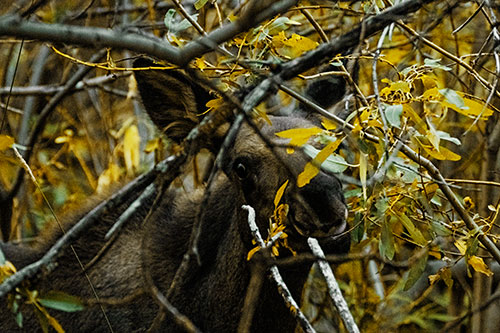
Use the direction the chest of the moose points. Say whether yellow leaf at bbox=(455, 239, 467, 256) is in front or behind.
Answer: in front

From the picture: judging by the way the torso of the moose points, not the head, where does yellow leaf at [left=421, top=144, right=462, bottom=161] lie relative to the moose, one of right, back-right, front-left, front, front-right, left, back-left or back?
front

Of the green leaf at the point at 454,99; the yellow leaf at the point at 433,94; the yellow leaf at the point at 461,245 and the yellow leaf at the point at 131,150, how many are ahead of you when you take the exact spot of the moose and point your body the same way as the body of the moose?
3

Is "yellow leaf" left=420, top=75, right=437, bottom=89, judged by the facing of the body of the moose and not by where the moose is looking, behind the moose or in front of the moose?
in front

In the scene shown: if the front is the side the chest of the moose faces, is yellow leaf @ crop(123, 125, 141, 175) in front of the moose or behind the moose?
behind

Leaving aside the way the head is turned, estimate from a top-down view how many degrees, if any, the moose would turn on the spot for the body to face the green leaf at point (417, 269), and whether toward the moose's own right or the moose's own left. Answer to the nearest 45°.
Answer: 0° — it already faces it

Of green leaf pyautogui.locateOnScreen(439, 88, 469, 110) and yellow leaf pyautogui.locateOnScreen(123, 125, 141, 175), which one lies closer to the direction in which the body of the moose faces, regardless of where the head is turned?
the green leaf

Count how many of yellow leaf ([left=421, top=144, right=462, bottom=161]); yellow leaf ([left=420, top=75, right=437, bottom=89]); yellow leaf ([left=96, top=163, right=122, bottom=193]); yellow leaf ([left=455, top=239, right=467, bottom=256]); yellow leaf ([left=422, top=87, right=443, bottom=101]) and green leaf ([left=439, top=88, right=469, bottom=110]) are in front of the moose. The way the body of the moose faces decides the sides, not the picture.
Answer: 5

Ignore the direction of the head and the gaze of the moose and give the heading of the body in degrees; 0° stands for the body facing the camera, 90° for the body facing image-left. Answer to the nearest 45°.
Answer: approximately 315°

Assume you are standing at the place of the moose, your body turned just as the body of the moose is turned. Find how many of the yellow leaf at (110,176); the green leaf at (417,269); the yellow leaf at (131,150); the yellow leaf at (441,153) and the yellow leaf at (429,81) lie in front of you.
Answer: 3

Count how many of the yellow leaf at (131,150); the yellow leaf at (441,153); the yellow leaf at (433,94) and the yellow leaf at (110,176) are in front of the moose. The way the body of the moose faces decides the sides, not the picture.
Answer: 2

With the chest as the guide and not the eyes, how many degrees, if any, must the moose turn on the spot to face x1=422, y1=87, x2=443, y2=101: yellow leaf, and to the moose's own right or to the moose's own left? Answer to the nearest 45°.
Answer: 0° — it already faces it
